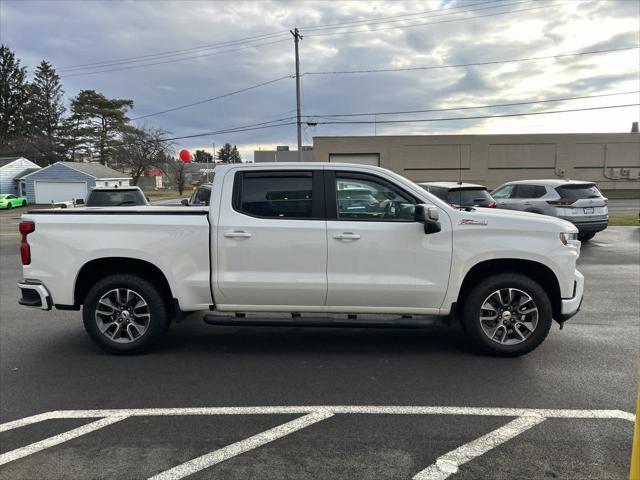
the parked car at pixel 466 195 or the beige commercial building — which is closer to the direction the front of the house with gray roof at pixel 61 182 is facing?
the parked car

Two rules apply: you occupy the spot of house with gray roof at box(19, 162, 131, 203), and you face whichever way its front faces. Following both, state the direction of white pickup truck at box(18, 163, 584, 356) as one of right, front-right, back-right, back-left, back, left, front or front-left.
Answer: front

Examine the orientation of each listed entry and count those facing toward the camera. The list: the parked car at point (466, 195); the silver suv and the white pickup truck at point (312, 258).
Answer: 0

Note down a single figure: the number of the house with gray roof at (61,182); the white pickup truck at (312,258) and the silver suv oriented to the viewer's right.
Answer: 1

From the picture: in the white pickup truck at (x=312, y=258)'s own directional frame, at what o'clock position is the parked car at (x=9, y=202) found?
The parked car is roughly at 8 o'clock from the white pickup truck.

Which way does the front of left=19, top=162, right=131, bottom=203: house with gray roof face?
toward the camera

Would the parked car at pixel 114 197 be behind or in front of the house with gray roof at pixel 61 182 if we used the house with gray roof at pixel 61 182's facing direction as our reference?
in front

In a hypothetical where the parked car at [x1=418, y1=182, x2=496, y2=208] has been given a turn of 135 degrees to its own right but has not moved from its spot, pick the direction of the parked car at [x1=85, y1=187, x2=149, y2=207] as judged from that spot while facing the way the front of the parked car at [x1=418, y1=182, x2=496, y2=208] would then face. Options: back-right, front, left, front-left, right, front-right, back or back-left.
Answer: back

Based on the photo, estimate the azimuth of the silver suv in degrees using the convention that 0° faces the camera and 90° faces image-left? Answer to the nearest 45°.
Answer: approximately 135°

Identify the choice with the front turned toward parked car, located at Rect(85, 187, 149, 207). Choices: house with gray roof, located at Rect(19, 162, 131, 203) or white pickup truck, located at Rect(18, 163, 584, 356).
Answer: the house with gray roof

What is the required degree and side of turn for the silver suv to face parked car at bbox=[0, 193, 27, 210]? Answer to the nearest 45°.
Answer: approximately 45° to its left

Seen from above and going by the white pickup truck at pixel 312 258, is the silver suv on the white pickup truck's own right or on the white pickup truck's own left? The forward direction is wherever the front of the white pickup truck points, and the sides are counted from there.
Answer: on the white pickup truck's own left

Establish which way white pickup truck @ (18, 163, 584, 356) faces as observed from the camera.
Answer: facing to the right of the viewer

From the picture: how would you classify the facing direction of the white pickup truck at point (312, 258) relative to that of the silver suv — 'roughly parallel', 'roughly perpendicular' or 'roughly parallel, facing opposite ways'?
roughly perpendicular

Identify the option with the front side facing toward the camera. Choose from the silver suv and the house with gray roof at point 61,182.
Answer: the house with gray roof

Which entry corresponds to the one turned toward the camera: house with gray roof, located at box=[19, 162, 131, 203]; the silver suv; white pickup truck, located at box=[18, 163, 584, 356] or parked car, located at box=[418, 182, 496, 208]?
the house with gray roof

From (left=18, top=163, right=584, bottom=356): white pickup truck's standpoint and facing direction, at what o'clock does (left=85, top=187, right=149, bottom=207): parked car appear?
The parked car is roughly at 8 o'clock from the white pickup truck.
